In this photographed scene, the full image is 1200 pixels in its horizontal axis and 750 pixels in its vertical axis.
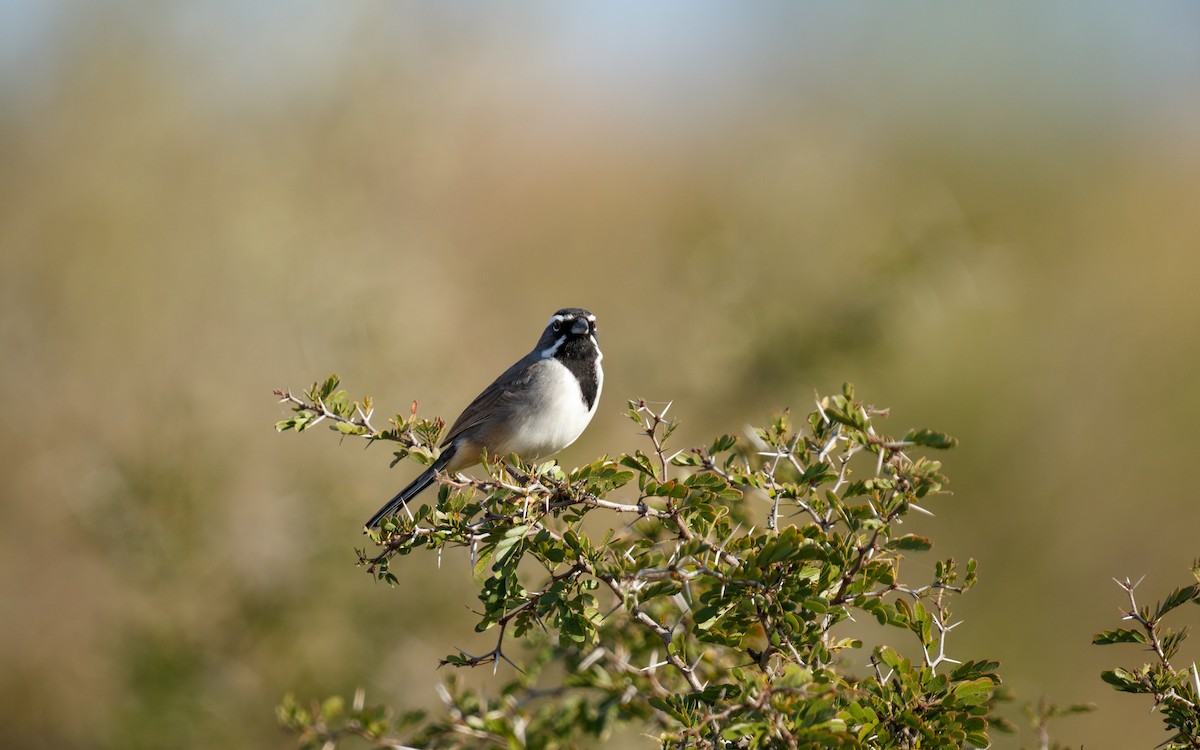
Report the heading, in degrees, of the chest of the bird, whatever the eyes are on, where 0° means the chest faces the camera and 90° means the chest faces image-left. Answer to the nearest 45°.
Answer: approximately 315°
